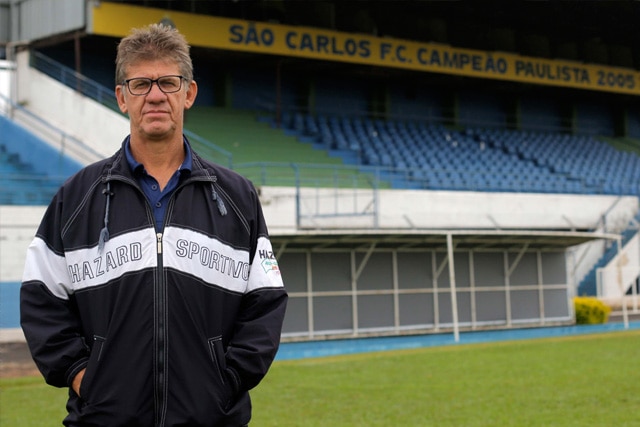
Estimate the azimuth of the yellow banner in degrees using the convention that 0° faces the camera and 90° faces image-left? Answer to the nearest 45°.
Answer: approximately 315°

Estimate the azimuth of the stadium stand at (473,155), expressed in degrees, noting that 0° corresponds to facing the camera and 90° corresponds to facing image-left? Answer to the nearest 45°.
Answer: approximately 315°

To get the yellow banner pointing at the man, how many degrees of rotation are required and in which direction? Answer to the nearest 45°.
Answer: approximately 45° to its right

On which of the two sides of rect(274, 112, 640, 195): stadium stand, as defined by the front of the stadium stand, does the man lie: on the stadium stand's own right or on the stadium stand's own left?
on the stadium stand's own right

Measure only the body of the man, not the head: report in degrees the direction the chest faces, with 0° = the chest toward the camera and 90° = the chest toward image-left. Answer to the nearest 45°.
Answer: approximately 0°

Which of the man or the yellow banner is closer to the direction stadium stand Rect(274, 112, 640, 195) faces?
the man
